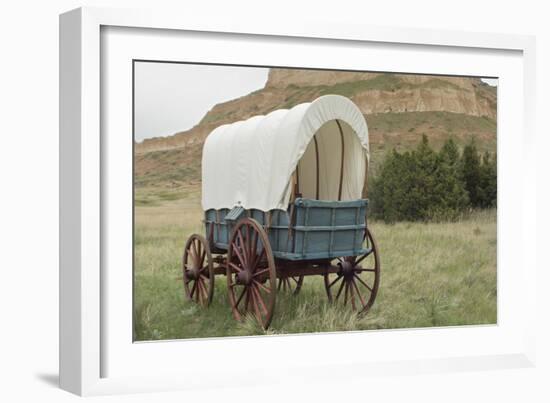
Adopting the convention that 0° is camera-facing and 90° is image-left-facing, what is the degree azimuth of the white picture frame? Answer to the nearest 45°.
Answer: approximately 315°
